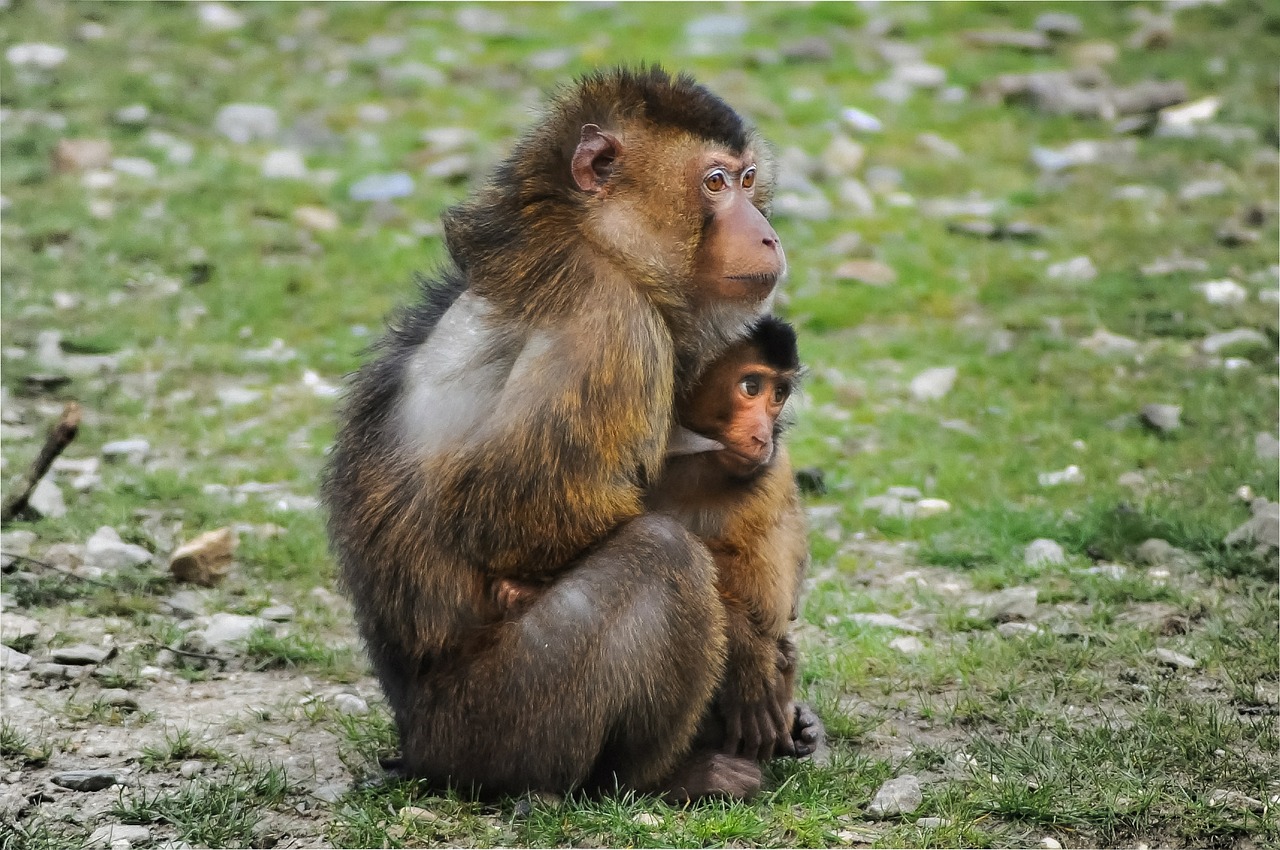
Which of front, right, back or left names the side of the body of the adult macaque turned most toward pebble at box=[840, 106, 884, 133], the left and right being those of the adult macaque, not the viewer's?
left

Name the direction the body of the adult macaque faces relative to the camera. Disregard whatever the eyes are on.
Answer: to the viewer's right

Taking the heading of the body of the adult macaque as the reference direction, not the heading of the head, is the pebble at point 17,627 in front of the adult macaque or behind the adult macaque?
behind

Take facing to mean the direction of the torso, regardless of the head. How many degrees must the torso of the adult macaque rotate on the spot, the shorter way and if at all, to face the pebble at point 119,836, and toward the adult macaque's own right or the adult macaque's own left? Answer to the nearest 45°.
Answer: approximately 135° to the adult macaque's own right
